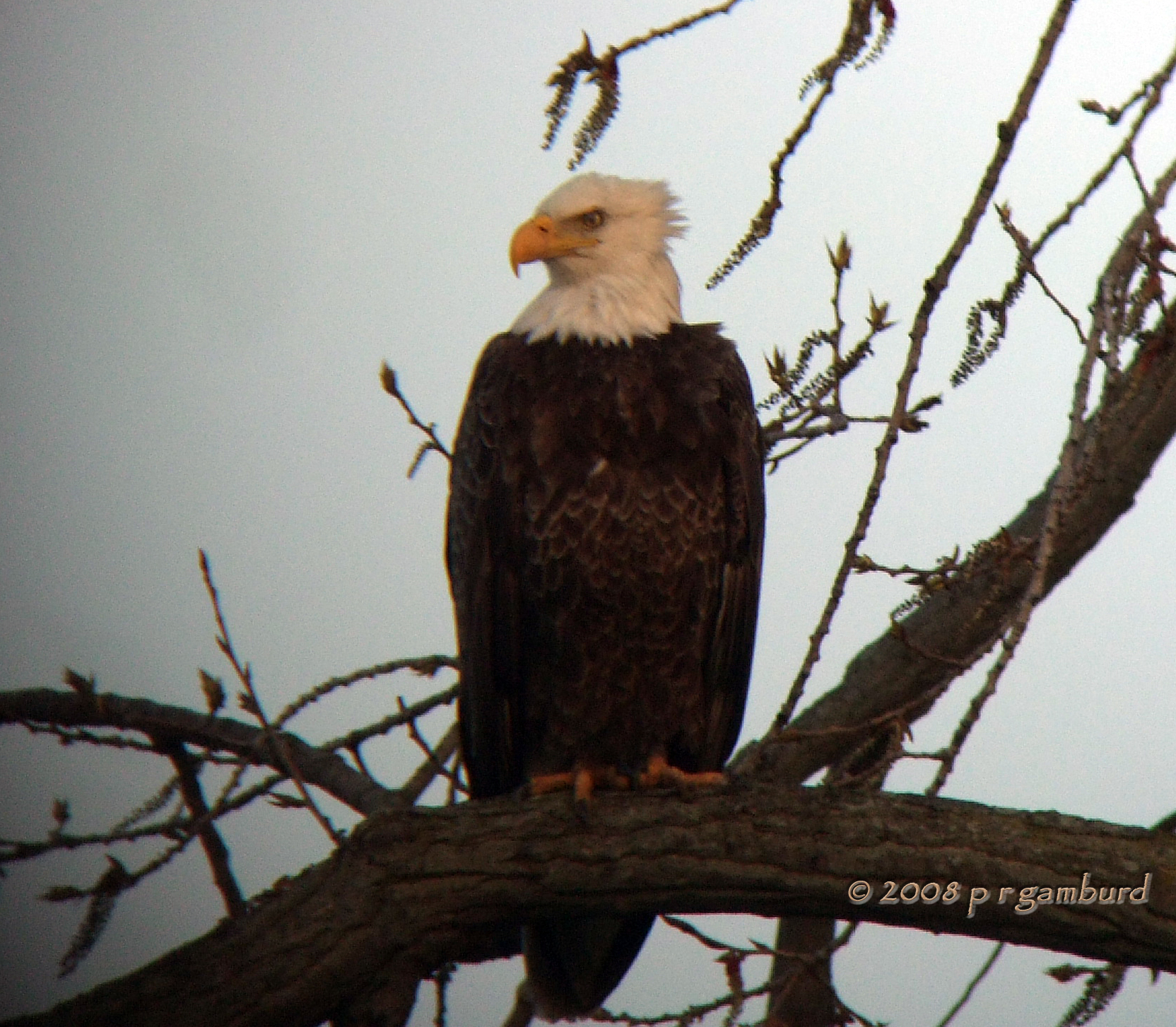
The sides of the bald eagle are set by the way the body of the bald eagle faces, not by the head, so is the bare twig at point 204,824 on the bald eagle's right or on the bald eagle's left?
on the bald eagle's right

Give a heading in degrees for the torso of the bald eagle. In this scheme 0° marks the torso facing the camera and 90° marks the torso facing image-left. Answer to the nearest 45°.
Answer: approximately 0°

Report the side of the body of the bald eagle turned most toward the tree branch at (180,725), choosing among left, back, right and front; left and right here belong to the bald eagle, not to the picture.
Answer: right

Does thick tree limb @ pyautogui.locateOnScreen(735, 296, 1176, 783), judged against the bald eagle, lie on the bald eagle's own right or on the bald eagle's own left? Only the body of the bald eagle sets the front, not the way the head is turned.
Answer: on the bald eagle's own left

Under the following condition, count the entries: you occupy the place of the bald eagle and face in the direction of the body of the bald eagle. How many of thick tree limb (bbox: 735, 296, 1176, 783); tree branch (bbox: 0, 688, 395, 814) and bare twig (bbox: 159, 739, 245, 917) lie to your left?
1
